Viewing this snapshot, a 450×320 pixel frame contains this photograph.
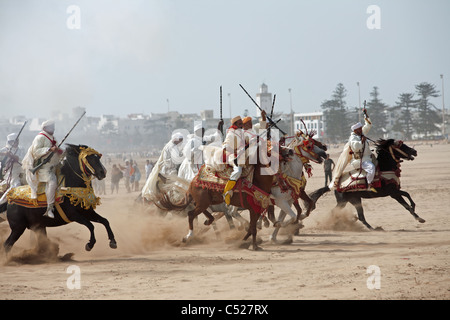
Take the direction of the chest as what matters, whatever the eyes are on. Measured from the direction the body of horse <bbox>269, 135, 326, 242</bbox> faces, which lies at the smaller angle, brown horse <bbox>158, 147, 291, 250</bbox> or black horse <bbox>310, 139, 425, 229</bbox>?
the black horse

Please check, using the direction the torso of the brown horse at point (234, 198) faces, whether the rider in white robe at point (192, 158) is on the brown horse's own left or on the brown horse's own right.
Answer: on the brown horse's own left

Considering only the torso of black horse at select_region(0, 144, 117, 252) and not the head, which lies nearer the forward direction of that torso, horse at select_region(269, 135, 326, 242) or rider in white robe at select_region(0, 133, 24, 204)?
the horse

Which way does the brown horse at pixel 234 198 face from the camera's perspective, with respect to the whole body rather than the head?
to the viewer's right

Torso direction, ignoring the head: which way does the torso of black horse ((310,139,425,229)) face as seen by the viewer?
to the viewer's right

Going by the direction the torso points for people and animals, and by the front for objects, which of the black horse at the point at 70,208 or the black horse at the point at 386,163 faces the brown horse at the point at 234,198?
the black horse at the point at 70,208

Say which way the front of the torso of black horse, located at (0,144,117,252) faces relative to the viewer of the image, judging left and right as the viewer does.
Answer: facing to the right of the viewer

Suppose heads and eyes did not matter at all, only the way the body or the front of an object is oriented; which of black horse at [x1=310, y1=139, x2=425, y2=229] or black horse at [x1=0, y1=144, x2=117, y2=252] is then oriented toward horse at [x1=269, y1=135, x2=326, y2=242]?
black horse at [x1=0, y1=144, x2=117, y2=252]

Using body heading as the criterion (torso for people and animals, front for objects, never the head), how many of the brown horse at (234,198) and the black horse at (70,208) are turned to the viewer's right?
2

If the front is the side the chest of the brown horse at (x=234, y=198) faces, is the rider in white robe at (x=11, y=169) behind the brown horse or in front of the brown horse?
behind

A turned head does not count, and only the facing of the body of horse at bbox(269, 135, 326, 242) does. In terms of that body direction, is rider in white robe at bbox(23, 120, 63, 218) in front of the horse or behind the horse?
behind

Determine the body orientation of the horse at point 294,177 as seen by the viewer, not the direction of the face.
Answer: to the viewer's right

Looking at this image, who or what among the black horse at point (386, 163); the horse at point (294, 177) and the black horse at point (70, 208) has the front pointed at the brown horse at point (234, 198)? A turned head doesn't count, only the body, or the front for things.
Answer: the black horse at point (70, 208)
